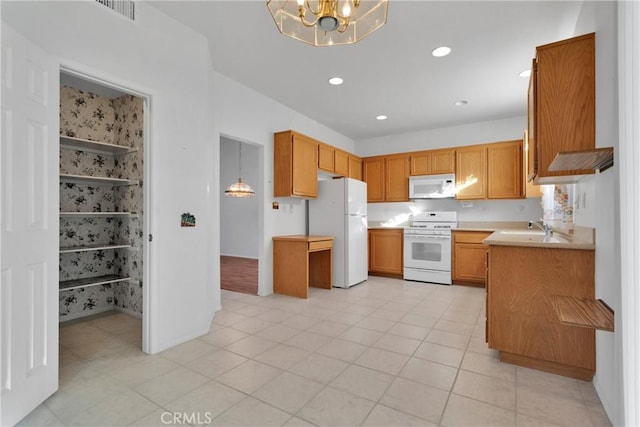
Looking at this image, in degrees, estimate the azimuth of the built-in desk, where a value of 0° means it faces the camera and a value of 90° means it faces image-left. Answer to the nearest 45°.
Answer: approximately 315°

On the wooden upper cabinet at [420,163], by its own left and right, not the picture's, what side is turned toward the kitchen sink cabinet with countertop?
front

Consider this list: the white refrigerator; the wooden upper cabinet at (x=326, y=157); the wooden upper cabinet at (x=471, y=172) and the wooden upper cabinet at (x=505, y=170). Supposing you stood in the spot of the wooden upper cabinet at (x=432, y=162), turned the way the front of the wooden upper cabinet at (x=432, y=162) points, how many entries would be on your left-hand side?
2

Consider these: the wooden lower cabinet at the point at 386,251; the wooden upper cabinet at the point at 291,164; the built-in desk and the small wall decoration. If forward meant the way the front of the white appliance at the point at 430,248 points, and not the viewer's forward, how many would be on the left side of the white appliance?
0

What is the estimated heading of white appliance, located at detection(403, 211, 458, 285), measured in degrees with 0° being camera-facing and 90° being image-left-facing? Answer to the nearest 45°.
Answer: approximately 0°

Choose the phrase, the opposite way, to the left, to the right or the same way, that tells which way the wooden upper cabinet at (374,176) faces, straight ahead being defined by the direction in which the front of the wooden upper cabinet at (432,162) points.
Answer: the same way

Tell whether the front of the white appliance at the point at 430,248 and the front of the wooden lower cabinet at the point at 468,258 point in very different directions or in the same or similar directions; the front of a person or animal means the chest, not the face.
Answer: same or similar directions

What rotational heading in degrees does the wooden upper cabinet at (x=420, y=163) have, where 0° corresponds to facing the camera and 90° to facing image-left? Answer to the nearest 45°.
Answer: approximately 0°

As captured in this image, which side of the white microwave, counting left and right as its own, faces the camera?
front

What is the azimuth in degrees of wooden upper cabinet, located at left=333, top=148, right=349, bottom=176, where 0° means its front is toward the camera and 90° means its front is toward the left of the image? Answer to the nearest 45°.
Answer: approximately 315°

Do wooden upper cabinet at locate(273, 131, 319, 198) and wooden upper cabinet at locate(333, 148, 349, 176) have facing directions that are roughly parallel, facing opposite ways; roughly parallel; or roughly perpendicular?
roughly parallel

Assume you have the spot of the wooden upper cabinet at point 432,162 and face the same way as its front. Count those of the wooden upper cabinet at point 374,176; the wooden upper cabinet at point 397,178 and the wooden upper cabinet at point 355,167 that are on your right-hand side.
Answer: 3

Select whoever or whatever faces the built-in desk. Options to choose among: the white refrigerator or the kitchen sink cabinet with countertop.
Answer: the kitchen sink cabinet with countertop

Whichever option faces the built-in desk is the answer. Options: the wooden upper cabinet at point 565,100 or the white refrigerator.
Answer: the wooden upper cabinet

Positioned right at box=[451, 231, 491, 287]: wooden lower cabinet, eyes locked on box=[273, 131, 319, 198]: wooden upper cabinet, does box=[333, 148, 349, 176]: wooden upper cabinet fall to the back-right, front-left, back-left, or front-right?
front-right

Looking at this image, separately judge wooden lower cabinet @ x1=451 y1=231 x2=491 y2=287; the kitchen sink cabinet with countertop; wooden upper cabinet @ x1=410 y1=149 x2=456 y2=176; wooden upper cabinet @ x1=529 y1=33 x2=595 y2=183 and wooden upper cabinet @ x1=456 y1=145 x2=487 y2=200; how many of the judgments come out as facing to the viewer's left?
2

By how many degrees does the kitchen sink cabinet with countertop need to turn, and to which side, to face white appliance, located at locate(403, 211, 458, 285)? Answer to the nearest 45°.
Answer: approximately 45° to its right

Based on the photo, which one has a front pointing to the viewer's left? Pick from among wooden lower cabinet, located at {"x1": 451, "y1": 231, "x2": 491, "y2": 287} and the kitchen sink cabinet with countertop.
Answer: the kitchen sink cabinet with countertop

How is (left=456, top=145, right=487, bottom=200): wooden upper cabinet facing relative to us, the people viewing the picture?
facing the viewer
